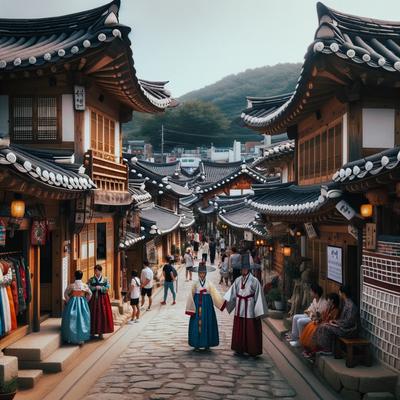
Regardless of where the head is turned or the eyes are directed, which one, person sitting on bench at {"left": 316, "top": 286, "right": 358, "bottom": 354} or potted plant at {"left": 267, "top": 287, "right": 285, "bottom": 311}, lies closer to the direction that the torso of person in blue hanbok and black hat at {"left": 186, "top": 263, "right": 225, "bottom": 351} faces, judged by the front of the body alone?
the person sitting on bench

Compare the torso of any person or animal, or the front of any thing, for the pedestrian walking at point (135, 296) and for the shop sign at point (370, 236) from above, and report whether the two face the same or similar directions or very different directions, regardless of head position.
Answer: very different directions

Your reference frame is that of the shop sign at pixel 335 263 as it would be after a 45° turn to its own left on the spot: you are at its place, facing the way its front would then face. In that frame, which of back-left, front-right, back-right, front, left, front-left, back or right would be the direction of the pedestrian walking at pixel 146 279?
back-right

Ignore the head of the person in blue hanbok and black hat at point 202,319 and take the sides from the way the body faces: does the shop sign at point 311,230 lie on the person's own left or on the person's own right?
on the person's own left

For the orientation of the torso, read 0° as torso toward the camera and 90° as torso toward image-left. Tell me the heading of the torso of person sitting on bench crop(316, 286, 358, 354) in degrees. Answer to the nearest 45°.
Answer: approximately 90°

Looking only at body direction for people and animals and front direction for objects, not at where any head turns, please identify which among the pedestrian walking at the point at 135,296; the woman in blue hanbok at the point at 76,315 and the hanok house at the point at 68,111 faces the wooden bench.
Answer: the hanok house
